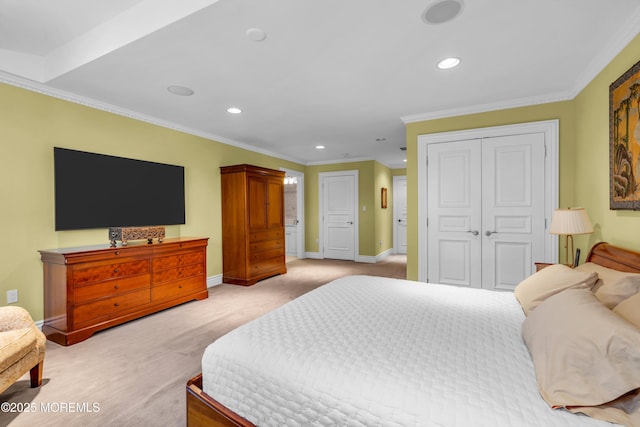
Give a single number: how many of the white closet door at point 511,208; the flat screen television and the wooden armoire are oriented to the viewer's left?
0

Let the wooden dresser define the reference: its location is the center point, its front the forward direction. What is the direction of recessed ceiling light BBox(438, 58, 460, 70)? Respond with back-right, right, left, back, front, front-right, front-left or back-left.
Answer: front

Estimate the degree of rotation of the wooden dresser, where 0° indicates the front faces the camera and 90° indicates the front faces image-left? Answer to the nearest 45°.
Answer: approximately 315°

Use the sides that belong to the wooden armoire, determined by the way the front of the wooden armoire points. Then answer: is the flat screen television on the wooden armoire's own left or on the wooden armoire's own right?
on the wooden armoire's own right

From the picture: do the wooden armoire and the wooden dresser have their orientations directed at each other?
no

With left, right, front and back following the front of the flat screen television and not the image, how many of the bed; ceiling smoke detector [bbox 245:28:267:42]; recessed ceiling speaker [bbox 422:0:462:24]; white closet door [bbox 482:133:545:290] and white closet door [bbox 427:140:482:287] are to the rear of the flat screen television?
0

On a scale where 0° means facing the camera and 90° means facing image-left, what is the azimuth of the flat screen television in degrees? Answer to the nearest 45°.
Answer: approximately 315°

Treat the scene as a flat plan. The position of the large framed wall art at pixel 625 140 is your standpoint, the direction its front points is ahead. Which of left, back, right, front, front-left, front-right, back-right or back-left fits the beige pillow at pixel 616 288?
front-left

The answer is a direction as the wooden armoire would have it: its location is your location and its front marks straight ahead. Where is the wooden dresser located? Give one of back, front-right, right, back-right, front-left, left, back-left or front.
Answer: right

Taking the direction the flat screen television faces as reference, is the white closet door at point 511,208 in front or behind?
in front

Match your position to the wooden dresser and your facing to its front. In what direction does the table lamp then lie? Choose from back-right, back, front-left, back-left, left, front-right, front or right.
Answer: front

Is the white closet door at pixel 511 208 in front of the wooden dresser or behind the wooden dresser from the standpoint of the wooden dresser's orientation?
in front

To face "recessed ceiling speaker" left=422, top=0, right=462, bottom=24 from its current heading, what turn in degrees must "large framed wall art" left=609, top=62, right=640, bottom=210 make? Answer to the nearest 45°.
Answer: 0° — it already faces it

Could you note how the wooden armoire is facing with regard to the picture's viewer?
facing the viewer and to the right of the viewer
